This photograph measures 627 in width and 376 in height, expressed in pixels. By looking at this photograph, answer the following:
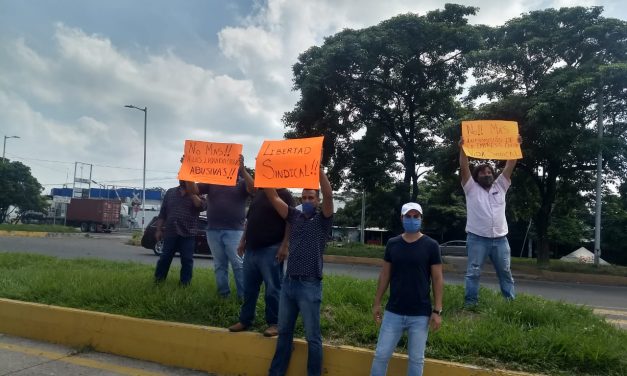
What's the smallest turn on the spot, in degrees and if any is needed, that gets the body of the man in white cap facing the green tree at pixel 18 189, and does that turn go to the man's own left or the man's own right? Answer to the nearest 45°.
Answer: approximately 135° to the man's own right

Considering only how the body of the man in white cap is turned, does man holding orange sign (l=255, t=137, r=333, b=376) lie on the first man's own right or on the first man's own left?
on the first man's own right

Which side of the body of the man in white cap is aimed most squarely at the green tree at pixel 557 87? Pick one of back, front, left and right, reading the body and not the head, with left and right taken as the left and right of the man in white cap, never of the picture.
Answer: back

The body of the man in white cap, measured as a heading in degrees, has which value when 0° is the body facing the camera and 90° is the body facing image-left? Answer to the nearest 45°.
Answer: approximately 0°

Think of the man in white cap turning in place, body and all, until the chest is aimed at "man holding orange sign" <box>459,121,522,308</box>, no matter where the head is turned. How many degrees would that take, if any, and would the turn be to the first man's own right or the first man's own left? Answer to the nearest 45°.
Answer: approximately 180°

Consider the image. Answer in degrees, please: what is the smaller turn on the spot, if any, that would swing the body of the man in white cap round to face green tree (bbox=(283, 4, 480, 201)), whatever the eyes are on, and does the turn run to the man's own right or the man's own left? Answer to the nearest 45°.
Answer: approximately 180°
